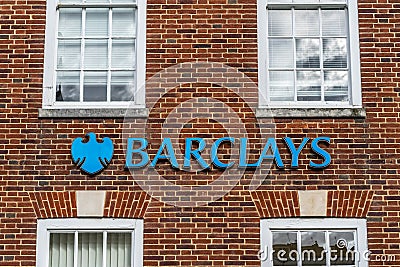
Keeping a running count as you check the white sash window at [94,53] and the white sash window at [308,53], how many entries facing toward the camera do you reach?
2

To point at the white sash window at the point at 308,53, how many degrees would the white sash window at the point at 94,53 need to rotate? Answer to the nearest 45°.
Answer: approximately 90° to its left

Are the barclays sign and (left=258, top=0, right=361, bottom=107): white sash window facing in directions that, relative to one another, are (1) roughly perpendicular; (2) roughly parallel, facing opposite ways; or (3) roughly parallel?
roughly parallel

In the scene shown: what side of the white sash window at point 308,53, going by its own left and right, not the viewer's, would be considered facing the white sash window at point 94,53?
right

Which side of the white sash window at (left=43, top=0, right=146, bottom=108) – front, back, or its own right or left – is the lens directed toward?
front

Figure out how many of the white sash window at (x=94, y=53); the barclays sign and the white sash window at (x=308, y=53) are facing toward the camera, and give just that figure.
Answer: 3

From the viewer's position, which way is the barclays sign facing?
facing the viewer

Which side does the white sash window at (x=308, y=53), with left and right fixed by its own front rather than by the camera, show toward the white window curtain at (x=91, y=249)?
right

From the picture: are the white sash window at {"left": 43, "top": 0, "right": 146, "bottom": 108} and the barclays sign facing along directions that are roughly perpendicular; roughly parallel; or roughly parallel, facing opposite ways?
roughly parallel
